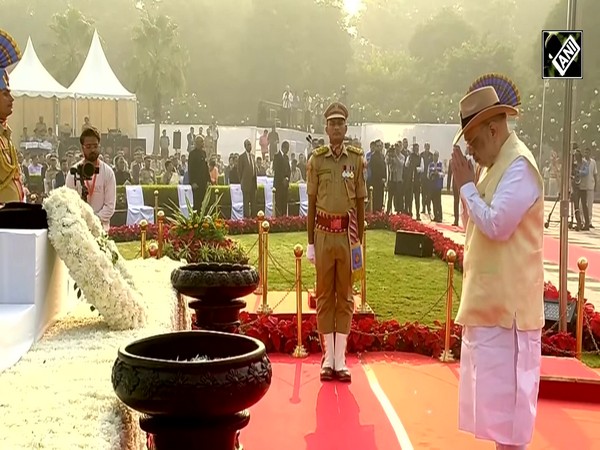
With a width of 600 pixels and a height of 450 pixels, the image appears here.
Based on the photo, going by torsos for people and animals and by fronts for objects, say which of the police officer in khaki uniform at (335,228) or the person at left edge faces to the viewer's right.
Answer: the person at left edge

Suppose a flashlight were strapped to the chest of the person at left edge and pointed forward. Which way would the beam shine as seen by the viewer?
to the viewer's right

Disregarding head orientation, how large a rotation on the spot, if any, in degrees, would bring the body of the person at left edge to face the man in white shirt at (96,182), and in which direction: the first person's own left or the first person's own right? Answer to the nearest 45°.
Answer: approximately 45° to the first person's own left

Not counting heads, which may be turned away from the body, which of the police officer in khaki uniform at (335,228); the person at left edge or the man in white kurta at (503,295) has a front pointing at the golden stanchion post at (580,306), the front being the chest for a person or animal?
the person at left edge

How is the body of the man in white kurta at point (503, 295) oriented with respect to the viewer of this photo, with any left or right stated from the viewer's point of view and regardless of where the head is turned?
facing to the left of the viewer

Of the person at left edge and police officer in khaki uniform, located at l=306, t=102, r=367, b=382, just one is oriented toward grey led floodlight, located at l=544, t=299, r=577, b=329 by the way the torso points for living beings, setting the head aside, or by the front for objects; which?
the person at left edge

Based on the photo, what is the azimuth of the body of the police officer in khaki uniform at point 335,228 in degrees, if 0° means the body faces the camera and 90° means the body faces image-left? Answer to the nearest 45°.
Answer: approximately 0°

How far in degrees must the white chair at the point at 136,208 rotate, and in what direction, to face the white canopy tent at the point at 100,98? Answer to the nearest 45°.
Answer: approximately 135° to its left

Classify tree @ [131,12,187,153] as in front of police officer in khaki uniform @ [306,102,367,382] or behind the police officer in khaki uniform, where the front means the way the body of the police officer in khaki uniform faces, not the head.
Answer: behind

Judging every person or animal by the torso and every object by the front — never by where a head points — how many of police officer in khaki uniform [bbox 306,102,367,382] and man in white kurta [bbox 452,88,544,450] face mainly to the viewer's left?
1

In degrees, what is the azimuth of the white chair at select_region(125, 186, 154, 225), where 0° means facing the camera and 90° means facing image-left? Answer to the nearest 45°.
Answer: approximately 315°

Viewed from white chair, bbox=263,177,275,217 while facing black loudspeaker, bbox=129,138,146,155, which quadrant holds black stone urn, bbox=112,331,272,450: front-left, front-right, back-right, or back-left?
back-left

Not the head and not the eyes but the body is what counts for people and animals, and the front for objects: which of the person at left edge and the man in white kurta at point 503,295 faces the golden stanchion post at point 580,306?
the person at left edge

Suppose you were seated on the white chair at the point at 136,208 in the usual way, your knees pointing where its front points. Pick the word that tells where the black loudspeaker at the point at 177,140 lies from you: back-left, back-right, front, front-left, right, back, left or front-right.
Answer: back-left

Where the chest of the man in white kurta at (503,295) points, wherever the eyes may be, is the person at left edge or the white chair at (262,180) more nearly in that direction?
the person at left edge
